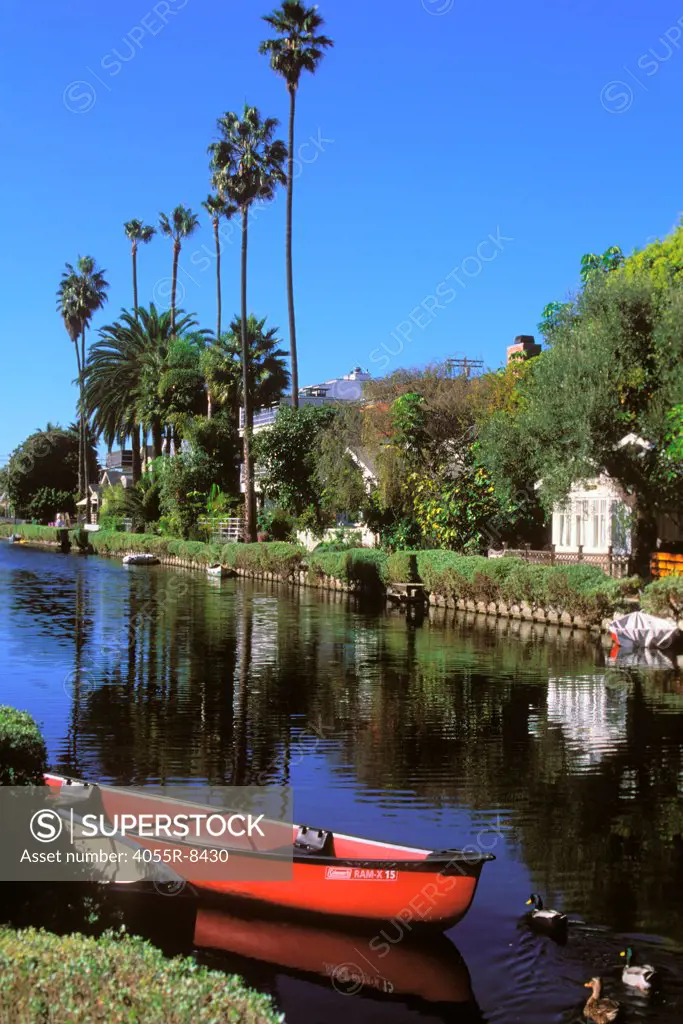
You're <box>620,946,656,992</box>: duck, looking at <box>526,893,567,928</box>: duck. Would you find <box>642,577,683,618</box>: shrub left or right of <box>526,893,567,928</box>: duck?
right

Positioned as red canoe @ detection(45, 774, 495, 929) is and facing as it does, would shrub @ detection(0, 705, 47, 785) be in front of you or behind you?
behind

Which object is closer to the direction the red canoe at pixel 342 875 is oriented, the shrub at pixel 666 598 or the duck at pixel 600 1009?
the duck

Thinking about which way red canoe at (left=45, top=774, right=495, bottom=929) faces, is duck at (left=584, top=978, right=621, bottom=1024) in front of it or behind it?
in front

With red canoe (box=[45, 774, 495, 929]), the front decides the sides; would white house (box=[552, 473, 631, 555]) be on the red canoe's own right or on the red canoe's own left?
on the red canoe's own left

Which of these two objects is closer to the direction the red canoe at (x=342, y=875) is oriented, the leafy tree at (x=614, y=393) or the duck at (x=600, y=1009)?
the duck

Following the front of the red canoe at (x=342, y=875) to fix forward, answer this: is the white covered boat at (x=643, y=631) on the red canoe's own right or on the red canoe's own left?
on the red canoe's own left

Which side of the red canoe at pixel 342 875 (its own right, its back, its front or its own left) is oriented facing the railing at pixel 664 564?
left

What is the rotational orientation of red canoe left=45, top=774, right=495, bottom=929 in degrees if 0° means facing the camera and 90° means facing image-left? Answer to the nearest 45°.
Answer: approximately 315°

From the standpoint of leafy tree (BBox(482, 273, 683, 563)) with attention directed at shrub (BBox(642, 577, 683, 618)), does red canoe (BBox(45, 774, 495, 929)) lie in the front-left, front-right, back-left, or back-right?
front-right

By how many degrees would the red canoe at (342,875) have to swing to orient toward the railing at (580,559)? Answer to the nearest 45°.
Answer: approximately 135° to its left

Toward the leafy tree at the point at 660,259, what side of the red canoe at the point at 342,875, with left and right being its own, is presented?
left

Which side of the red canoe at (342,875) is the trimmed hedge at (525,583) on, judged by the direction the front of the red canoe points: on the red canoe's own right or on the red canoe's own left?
on the red canoe's own left
